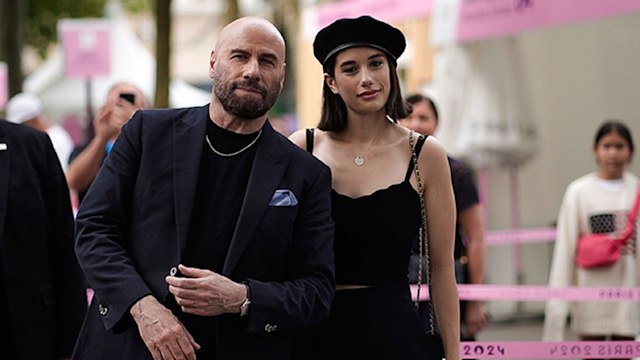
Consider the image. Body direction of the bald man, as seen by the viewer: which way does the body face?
toward the camera

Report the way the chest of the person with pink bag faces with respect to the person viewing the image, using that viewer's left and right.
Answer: facing the viewer

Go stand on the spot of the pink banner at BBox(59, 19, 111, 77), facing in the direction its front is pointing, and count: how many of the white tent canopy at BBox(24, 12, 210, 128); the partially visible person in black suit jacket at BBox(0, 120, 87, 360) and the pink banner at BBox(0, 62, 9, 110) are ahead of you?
1

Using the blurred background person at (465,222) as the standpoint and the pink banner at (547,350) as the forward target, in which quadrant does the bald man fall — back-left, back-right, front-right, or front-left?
front-right

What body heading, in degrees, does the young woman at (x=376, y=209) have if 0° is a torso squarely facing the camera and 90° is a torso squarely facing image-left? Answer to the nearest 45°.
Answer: approximately 0°

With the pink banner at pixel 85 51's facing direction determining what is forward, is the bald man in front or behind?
in front

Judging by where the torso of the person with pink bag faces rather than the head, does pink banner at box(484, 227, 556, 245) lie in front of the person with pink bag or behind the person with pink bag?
behind

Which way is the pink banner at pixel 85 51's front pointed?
toward the camera

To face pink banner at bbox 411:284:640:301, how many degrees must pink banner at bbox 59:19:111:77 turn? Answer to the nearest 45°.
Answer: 0° — it already faces it
